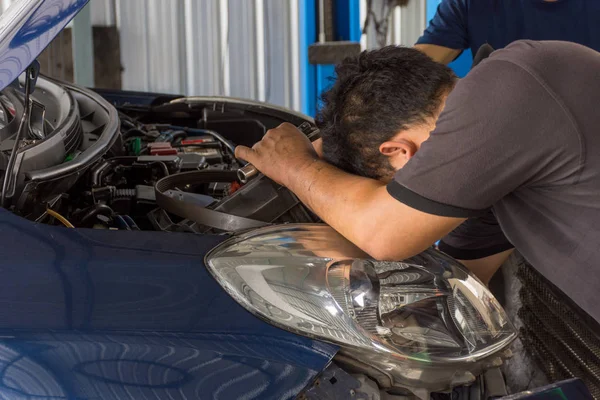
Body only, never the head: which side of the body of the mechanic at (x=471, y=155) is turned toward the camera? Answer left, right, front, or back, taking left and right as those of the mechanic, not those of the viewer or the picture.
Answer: left
